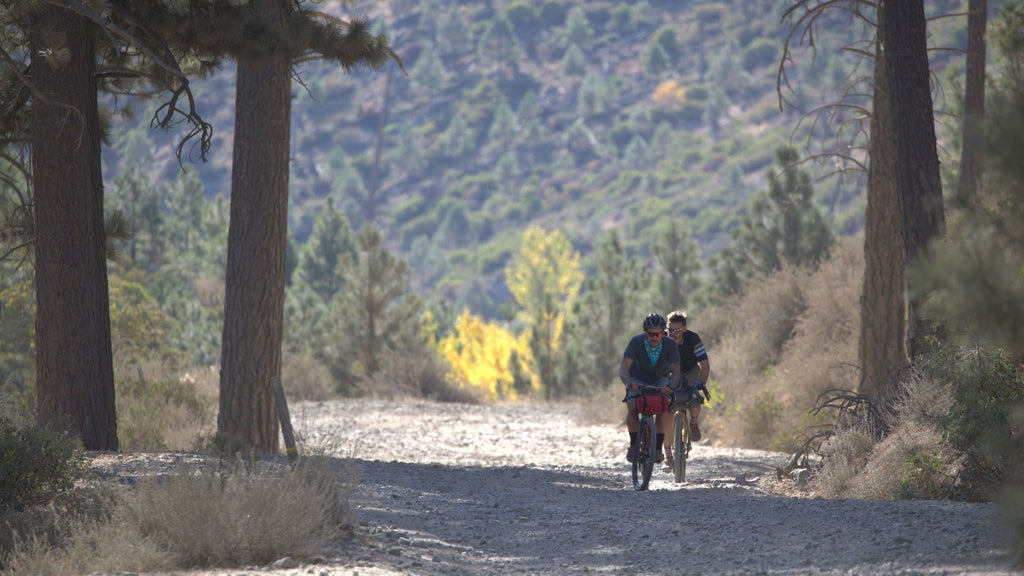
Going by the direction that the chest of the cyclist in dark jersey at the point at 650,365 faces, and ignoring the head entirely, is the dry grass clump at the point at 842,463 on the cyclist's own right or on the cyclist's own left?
on the cyclist's own left

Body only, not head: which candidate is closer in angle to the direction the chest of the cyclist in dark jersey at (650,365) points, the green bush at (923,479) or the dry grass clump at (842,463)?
the green bush

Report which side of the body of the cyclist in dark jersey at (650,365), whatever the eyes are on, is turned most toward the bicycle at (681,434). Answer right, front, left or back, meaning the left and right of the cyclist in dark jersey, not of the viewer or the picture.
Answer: back

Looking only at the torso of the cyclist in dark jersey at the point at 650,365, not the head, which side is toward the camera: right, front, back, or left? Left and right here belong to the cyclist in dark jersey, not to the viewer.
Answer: front

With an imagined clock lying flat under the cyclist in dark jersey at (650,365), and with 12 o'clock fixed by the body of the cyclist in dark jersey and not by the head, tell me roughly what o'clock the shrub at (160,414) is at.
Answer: The shrub is roughly at 4 o'clock from the cyclist in dark jersey.

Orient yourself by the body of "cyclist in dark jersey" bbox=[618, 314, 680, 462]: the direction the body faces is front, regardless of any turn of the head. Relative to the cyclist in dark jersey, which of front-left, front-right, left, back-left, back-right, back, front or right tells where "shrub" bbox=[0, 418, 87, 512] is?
front-right

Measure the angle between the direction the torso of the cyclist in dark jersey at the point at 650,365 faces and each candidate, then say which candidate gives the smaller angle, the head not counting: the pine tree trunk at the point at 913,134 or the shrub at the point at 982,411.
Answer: the shrub

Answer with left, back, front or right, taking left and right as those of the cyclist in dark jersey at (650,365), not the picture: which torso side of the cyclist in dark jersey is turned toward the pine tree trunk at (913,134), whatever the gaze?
left

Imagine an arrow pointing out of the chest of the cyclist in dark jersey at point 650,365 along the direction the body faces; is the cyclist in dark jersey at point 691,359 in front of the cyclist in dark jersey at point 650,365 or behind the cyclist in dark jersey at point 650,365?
behind

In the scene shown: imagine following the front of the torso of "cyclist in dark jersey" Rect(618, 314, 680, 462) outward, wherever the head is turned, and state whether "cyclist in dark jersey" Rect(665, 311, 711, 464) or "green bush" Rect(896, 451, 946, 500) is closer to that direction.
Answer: the green bush

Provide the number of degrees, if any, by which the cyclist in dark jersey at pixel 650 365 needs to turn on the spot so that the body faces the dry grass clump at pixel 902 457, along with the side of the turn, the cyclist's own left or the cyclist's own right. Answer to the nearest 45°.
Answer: approximately 90° to the cyclist's own left

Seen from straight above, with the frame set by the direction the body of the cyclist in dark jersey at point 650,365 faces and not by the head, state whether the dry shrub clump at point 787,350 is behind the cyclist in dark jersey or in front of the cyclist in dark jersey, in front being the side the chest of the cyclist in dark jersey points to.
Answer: behind
